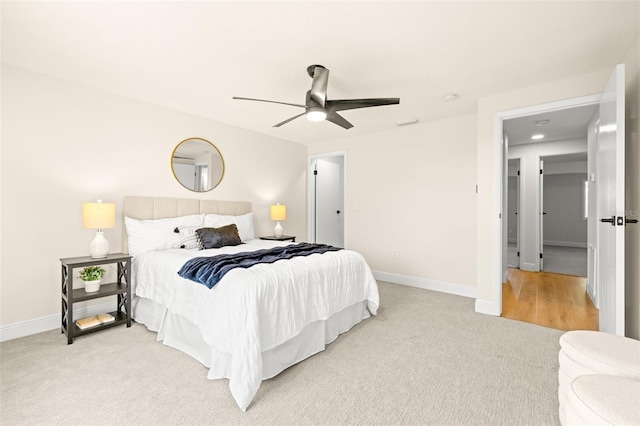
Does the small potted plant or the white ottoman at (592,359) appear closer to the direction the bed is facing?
the white ottoman

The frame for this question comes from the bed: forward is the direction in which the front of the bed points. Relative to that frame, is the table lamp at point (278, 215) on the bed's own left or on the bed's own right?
on the bed's own left

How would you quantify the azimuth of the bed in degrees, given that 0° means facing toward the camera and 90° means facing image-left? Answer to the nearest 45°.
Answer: approximately 315°

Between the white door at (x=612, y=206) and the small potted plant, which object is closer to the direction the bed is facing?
the white door

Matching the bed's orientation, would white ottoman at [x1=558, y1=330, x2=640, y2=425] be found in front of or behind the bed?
in front
